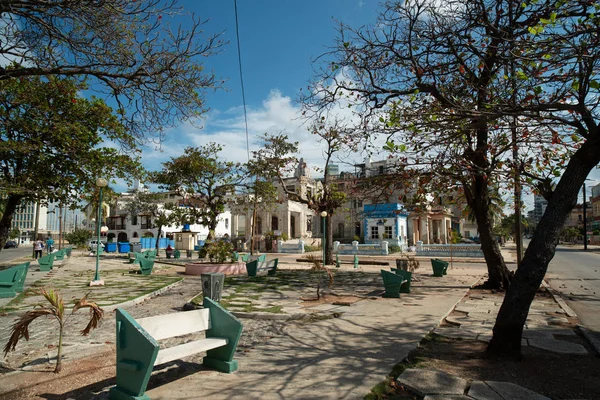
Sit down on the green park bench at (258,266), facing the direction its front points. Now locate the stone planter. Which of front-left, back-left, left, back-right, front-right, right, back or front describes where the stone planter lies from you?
right

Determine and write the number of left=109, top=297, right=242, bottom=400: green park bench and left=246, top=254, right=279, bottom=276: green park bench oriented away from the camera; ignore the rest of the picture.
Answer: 0

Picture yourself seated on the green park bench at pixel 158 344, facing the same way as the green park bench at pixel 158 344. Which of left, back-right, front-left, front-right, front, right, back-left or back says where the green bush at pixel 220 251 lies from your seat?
back-left

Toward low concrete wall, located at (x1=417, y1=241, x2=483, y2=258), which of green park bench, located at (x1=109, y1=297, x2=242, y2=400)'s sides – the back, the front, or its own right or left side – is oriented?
left

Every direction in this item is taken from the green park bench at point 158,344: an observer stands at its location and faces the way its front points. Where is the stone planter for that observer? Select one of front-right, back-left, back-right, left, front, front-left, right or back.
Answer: back-left

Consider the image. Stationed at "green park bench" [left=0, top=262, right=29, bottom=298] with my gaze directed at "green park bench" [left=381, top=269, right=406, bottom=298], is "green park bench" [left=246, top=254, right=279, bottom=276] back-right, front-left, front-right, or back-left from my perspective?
front-left

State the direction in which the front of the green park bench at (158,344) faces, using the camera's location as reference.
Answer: facing the viewer and to the right of the viewer

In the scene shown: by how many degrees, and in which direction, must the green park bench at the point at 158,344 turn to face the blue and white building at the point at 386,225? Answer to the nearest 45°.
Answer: approximately 90° to its left

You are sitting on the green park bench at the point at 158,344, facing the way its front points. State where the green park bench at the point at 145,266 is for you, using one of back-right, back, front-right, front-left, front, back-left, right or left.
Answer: back-left

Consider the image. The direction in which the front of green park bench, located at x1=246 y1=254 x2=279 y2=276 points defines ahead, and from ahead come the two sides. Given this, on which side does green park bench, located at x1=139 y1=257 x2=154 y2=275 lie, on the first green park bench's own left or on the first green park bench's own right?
on the first green park bench's own right

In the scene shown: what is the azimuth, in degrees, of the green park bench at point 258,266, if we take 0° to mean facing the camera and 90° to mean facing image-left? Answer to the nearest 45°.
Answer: approximately 45°
